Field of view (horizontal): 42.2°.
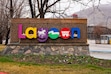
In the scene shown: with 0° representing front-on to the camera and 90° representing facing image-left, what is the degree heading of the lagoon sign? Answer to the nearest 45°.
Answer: approximately 0°

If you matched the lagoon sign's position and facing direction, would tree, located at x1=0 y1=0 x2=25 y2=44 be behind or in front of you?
behind
